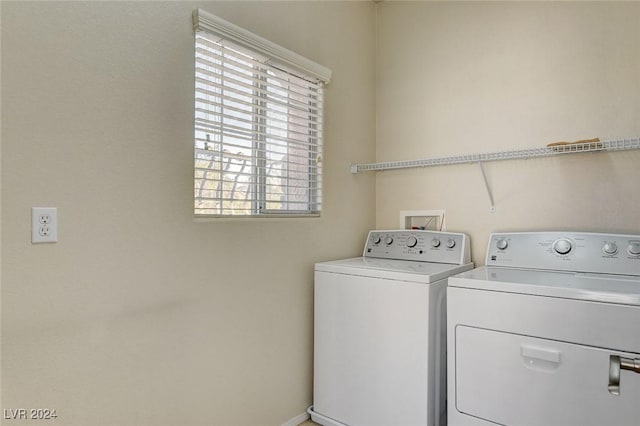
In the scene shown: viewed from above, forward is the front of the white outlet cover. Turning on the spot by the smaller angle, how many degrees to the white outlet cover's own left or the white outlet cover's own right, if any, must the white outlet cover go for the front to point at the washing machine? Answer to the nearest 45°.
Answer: approximately 90° to the white outlet cover's own left

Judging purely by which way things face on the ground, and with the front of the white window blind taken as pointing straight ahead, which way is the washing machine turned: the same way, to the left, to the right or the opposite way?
to the right

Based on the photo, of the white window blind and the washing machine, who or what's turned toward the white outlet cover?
the washing machine

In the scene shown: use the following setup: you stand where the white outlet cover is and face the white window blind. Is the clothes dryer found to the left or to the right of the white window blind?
right

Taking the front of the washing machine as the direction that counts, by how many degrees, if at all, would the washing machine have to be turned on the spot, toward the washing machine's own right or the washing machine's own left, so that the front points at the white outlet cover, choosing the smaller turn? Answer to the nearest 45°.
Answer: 0° — it already faces it

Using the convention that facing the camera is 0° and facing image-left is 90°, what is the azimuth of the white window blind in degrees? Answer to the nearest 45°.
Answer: approximately 315°

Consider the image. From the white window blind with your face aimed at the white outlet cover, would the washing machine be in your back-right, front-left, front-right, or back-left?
back-left

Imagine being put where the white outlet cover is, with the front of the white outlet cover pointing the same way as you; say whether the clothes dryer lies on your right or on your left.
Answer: on your left

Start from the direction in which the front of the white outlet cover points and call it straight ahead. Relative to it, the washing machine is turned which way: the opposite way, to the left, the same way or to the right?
to the right

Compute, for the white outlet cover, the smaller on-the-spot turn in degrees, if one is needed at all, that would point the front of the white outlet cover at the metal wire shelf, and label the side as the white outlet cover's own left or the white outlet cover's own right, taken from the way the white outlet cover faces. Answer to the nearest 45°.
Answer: approximately 90° to the white outlet cover's own left

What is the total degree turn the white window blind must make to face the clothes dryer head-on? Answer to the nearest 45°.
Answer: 0° — it already faces it
